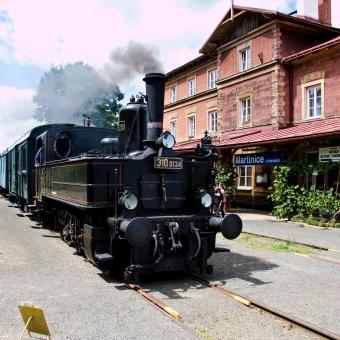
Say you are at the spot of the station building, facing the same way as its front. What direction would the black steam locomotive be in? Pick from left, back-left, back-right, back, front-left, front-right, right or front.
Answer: front-left

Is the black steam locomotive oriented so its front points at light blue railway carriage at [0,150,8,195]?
no

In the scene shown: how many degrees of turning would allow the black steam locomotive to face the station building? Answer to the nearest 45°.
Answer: approximately 90° to its left

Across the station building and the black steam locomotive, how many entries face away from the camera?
0

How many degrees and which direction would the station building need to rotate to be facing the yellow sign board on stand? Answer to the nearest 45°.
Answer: approximately 45° to its left

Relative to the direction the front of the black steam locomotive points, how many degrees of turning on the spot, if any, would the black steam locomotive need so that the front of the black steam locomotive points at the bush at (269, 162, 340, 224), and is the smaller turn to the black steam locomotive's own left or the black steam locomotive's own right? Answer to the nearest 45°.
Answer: approximately 90° to the black steam locomotive's own left

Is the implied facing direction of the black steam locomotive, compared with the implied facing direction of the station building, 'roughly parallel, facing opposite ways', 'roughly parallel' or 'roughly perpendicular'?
roughly perpendicular

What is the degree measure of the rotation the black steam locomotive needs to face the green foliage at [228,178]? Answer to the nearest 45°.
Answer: approximately 135° to its left

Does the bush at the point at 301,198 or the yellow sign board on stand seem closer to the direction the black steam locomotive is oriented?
the yellow sign board on stand

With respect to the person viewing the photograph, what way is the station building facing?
facing the viewer and to the left of the viewer

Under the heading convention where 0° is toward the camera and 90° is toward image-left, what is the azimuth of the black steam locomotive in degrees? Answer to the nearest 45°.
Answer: approximately 315°

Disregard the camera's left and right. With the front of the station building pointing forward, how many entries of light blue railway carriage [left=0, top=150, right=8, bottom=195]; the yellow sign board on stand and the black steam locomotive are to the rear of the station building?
0

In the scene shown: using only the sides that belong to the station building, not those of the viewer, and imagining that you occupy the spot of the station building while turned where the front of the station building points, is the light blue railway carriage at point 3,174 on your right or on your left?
on your right

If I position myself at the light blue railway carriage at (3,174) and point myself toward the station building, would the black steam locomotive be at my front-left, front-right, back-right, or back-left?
front-right
